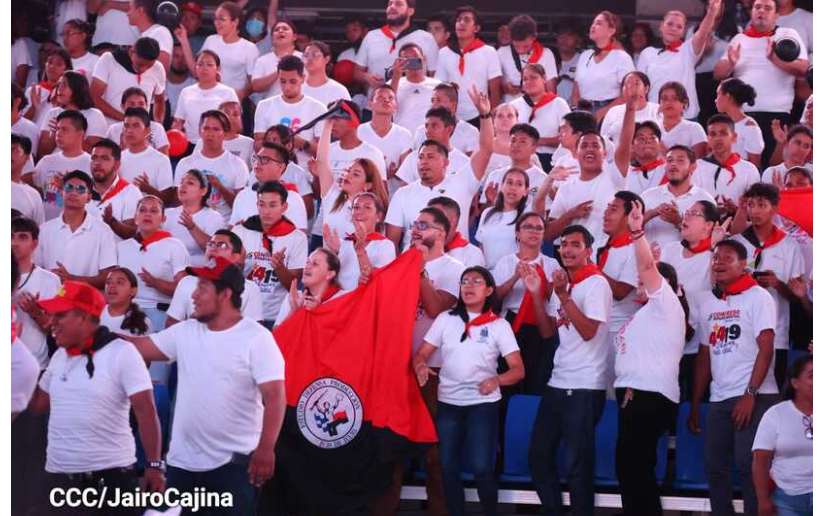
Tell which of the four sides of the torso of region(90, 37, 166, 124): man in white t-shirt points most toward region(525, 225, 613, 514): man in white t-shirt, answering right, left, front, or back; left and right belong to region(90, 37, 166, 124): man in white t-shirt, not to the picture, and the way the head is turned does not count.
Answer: front

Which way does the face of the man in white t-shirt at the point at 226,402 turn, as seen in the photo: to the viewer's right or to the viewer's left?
to the viewer's left

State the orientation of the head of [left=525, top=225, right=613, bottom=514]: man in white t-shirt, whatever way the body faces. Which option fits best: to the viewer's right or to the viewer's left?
to the viewer's left

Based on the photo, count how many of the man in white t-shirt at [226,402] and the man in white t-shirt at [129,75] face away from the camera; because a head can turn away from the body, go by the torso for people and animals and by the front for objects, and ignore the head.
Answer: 0

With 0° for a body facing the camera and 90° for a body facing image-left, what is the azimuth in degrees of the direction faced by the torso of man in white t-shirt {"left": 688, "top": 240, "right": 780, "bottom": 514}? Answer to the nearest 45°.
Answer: approximately 45°

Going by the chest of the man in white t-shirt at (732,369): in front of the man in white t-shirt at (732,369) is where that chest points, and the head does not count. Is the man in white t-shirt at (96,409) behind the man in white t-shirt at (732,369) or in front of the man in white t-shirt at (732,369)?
in front

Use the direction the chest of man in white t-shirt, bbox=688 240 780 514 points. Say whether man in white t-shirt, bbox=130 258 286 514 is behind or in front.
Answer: in front
